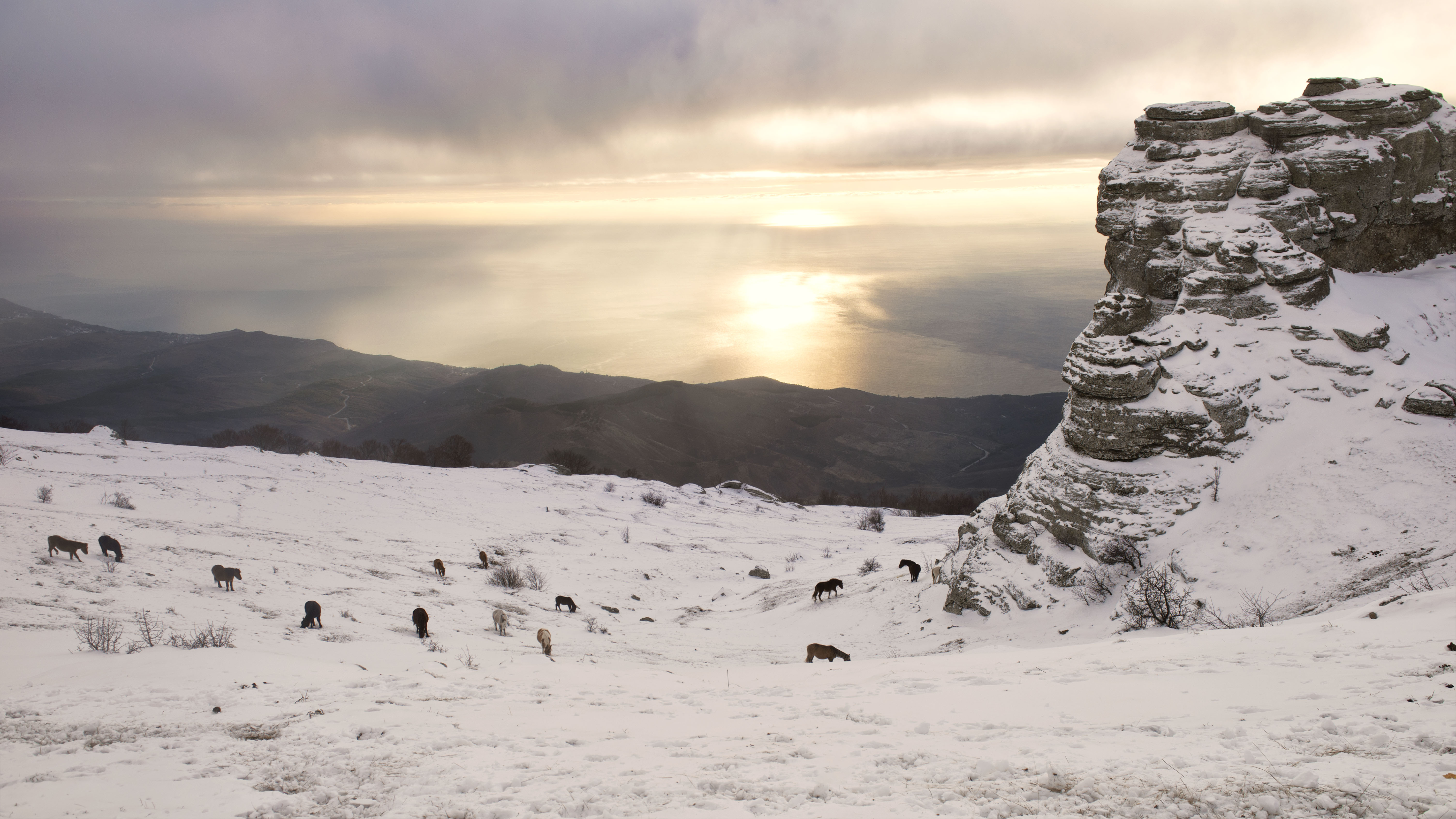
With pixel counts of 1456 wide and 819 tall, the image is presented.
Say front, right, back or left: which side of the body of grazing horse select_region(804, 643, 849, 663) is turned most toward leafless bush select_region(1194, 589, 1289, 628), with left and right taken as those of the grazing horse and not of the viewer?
front

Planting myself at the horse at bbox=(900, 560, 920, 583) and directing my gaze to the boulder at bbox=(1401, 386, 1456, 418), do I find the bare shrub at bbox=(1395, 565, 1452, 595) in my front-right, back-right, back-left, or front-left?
front-right

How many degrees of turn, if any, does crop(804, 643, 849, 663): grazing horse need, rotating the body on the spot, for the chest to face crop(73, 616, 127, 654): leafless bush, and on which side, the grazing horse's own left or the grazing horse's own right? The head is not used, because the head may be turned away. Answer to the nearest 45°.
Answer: approximately 135° to the grazing horse's own right

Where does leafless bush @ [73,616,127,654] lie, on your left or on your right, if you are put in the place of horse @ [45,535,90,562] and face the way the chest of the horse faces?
on your right

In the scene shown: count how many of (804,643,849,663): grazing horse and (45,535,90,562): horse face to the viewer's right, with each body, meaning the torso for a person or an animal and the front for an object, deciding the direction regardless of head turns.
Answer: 2

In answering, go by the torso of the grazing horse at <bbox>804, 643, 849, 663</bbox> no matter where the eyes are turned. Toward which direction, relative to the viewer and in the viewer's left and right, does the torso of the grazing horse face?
facing to the right of the viewer

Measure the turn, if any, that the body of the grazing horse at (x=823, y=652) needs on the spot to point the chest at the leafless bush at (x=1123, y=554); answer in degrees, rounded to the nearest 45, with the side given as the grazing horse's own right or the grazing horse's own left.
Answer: approximately 45° to the grazing horse's own left

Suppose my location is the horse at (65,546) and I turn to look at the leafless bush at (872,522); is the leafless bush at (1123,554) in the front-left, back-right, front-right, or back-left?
front-right

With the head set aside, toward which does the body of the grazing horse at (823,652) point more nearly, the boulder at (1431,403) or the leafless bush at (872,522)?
the boulder

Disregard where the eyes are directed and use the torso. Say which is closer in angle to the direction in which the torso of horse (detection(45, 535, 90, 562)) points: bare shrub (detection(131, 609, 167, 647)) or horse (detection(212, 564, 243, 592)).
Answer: the horse

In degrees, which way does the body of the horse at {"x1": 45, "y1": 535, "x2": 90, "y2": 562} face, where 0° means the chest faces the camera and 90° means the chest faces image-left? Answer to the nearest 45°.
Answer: approximately 270°

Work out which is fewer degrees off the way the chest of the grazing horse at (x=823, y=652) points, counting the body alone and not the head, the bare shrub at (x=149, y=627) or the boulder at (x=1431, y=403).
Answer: the boulder

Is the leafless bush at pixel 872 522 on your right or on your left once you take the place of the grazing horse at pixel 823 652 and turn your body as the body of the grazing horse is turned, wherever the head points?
on your left

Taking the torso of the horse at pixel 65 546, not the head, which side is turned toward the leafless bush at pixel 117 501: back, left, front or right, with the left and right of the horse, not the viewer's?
left

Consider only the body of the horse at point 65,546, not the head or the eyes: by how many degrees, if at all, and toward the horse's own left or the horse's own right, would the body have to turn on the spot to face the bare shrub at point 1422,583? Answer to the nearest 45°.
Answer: approximately 45° to the horse's own right
